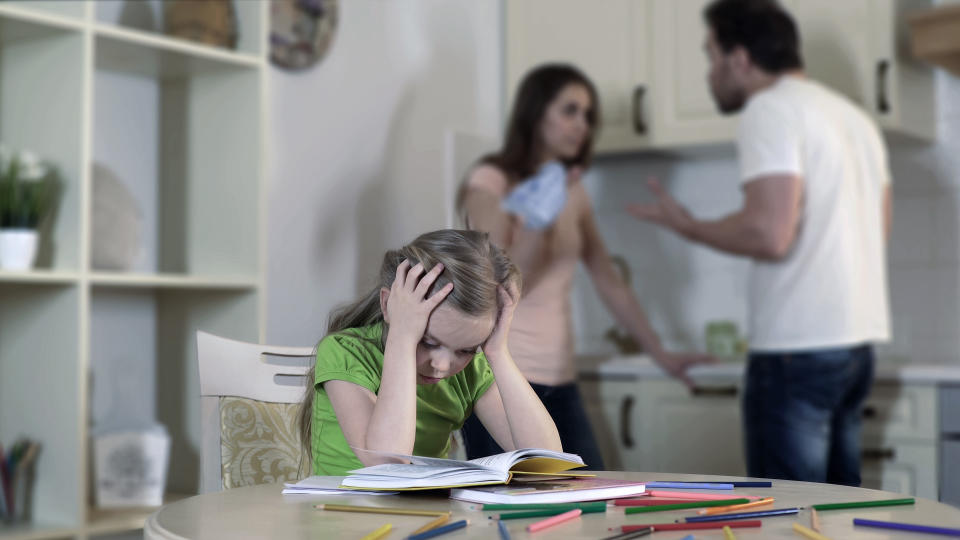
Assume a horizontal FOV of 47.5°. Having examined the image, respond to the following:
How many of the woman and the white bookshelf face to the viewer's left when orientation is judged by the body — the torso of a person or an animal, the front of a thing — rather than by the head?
0

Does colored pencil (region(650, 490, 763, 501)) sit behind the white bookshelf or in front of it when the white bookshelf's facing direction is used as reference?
in front

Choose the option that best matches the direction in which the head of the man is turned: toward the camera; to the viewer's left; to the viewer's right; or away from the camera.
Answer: to the viewer's left

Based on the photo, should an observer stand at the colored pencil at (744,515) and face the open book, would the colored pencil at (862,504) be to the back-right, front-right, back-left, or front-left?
back-right

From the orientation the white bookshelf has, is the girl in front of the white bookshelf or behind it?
in front

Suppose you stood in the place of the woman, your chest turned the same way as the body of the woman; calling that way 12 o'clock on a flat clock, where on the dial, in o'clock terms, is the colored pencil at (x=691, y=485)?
The colored pencil is roughly at 1 o'clock from the woman.

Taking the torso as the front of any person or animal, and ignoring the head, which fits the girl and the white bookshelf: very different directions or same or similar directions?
same or similar directions

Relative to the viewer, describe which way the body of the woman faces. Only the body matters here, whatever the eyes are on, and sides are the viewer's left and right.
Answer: facing the viewer and to the right of the viewer

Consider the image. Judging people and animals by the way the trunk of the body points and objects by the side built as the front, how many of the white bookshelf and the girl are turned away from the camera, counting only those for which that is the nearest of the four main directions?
0

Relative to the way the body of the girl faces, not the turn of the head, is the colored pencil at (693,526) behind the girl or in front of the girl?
in front

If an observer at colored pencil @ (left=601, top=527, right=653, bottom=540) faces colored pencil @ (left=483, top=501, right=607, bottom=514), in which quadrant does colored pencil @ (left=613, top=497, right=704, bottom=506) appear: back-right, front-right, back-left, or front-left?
front-right
